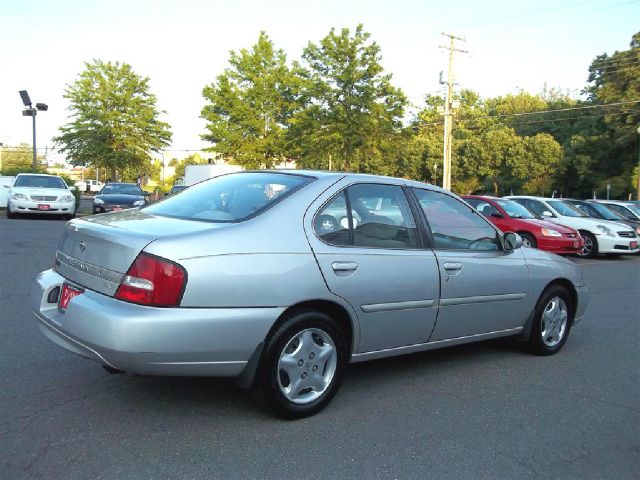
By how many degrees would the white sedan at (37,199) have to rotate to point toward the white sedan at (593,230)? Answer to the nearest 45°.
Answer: approximately 45° to its left

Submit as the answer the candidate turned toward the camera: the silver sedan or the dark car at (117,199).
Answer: the dark car

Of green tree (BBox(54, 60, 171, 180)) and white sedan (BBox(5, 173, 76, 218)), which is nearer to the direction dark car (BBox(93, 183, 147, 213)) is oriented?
the white sedan

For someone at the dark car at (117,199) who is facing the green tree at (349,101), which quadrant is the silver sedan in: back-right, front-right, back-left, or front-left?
back-right

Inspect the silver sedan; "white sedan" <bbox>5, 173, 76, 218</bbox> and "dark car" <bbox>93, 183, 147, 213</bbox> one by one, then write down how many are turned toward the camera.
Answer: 2

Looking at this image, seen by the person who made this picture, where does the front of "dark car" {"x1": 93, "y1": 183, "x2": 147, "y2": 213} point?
facing the viewer

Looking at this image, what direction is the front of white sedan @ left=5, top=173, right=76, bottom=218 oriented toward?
toward the camera

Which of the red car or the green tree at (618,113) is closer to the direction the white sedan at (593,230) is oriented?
the red car

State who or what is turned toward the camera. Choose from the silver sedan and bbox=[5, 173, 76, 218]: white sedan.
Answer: the white sedan

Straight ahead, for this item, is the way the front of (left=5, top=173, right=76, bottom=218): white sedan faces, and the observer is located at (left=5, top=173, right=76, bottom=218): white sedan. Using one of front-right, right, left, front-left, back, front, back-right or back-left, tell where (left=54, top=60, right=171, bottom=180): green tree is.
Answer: back

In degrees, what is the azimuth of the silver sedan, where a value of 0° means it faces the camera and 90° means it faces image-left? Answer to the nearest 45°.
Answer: approximately 225°

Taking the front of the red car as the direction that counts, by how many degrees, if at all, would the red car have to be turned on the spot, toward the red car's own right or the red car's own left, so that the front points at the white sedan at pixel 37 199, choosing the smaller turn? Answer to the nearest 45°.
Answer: approximately 135° to the red car's own right

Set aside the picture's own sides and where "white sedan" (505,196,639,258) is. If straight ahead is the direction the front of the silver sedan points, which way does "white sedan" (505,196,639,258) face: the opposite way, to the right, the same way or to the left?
to the right

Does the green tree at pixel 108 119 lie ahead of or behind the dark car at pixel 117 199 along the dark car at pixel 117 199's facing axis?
behind

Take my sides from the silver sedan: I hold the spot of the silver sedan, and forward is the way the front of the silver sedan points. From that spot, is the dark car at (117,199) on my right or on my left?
on my left
